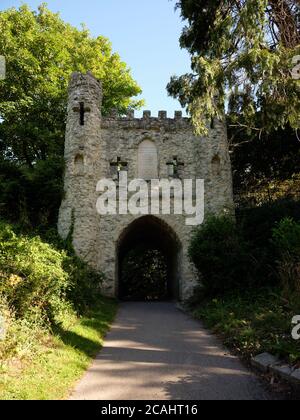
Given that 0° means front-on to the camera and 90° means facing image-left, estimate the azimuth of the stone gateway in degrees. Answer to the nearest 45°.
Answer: approximately 0°

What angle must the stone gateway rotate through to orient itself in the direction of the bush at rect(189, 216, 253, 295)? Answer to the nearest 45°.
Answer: approximately 45° to its left

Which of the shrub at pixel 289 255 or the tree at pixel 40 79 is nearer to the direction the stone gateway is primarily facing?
the shrub

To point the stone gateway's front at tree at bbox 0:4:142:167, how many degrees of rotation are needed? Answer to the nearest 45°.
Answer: approximately 135° to its right
